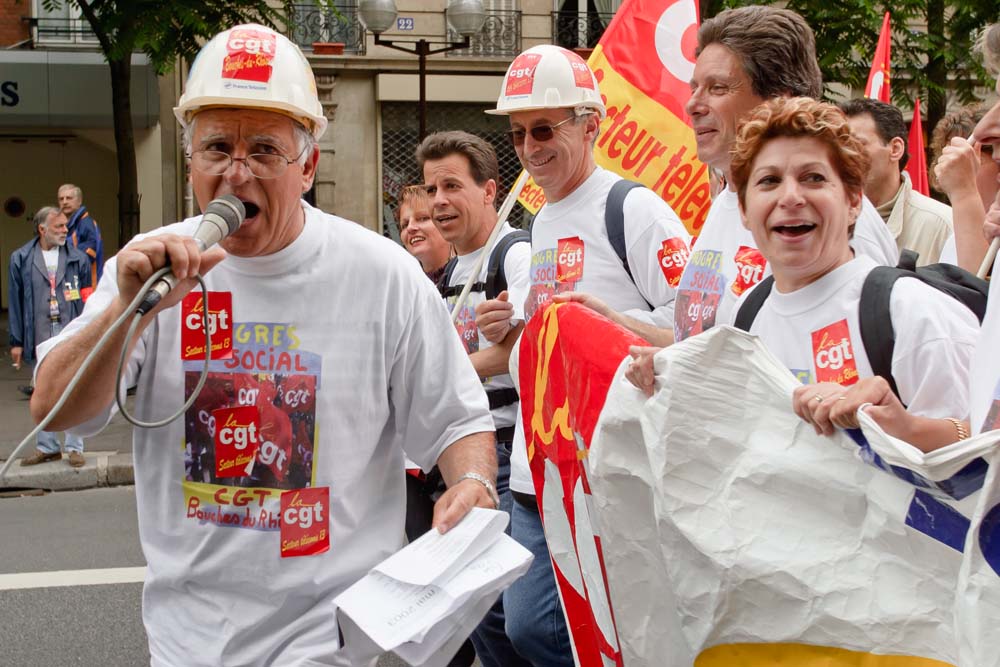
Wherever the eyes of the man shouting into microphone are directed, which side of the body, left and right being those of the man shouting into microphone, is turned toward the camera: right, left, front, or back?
front

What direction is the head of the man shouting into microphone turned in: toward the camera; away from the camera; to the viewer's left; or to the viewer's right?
toward the camera

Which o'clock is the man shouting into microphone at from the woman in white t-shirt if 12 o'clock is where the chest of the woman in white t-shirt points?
The man shouting into microphone is roughly at 1 o'clock from the woman in white t-shirt.

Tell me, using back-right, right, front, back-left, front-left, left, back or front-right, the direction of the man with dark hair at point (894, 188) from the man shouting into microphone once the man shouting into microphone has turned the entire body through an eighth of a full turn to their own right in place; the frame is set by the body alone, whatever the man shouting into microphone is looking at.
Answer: back

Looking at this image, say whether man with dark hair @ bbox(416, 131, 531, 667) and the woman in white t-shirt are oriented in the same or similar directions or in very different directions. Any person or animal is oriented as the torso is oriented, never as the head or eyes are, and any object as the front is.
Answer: same or similar directions

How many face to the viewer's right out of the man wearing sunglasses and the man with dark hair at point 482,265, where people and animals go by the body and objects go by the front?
0

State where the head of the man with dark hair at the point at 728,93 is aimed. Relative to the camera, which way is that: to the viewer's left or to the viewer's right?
to the viewer's left

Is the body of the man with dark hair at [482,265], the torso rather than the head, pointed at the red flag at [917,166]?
no

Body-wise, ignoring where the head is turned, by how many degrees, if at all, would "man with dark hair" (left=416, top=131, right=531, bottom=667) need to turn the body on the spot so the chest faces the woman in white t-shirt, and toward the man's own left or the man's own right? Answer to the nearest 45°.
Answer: approximately 45° to the man's own left

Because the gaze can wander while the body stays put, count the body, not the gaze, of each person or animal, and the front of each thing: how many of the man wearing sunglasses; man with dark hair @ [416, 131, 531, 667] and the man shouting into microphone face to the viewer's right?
0

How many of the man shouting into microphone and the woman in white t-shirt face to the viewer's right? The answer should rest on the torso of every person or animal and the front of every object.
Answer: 0

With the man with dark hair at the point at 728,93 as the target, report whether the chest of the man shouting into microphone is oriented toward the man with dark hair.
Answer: no

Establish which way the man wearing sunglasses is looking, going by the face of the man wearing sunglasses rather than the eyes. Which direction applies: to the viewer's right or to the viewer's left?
to the viewer's left

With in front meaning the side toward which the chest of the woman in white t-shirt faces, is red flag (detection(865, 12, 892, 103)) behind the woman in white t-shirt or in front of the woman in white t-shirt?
behind

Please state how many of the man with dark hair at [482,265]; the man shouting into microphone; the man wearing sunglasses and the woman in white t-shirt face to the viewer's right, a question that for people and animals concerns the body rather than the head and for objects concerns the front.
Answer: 0

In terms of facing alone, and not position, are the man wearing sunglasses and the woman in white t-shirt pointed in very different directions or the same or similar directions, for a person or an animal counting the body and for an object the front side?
same or similar directions

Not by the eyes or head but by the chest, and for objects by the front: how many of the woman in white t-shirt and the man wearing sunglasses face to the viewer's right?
0
